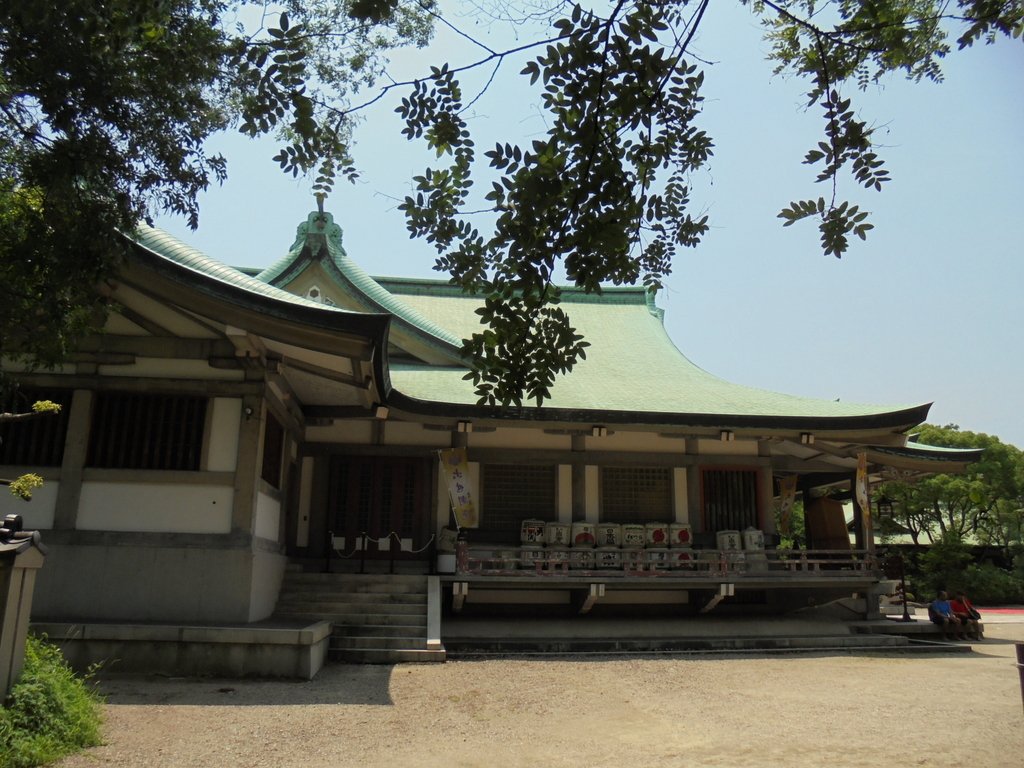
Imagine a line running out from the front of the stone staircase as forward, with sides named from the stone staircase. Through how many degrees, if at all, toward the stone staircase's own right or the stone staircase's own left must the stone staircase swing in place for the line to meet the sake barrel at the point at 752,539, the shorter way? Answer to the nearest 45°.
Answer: approximately 90° to the stone staircase's own left

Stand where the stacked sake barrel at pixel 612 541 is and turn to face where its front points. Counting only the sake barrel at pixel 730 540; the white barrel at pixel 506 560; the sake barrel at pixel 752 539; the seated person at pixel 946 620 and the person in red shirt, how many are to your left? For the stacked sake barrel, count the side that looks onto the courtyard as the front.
4

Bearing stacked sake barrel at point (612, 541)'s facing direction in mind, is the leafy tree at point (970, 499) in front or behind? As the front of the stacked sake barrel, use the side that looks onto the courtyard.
behind

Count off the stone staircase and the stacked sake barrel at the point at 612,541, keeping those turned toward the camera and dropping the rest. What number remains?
2

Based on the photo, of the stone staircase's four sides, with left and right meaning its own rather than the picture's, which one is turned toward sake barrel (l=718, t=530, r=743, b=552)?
left

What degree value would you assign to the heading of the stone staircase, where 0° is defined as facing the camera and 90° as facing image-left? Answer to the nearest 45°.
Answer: approximately 0°

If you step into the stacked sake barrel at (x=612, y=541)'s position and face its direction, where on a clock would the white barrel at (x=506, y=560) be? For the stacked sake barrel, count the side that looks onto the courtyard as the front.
The white barrel is roughly at 2 o'clock from the stacked sake barrel.

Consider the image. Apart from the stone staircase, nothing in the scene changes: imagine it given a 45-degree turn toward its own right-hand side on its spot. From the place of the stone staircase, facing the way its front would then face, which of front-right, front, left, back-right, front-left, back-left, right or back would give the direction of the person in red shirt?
back-left

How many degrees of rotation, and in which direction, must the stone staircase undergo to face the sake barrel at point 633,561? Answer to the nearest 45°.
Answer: approximately 90° to its left

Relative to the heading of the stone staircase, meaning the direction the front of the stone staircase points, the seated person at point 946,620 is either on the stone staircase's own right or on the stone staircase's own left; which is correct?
on the stone staircase's own left

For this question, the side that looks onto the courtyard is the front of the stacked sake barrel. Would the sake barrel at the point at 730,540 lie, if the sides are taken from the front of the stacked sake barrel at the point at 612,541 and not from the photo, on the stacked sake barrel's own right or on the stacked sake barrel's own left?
on the stacked sake barrel's own left

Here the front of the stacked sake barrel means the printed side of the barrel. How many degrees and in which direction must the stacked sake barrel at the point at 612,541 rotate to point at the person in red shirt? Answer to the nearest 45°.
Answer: approximately 90° to its left

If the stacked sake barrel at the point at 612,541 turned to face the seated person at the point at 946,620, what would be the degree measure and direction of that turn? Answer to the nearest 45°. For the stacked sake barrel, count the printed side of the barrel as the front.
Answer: approximately 90° to its left

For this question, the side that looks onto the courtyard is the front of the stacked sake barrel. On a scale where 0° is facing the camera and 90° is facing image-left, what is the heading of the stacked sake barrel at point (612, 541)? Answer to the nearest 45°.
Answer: approximately 0°
